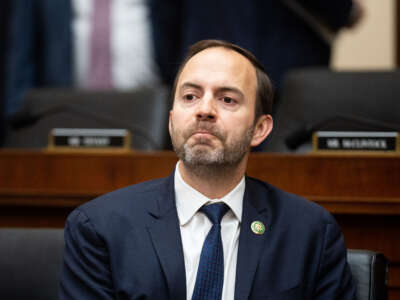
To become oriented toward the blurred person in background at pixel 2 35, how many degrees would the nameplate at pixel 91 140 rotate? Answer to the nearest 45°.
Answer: approximately 180°

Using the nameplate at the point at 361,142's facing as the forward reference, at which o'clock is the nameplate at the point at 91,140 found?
the nameplate at the point at 91,140 is roughly at 3 o'clock from the nameplate at the point at 361,142.

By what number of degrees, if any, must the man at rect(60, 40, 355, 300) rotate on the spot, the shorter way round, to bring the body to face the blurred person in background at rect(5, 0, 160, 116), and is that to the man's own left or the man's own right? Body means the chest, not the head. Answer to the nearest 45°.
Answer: approximately 180°

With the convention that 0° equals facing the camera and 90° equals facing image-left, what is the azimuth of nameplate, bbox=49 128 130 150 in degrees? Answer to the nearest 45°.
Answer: approximately 0°

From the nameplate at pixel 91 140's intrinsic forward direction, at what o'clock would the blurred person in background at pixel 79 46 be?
The blurred person in background is roughly at 6 o'clock from the nameplate.
